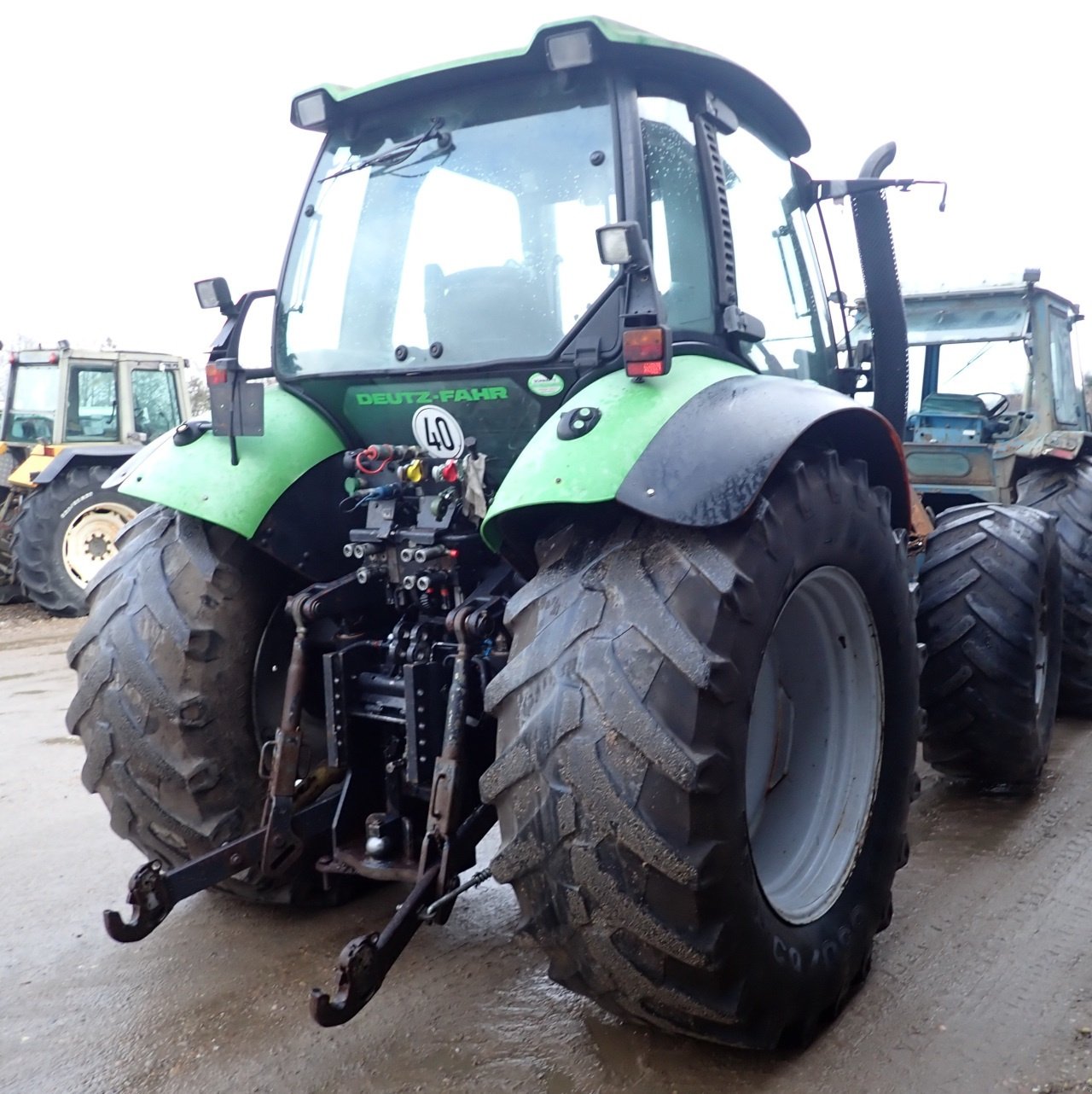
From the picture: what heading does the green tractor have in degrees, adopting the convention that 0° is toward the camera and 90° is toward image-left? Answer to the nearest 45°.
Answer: approximately 225°
